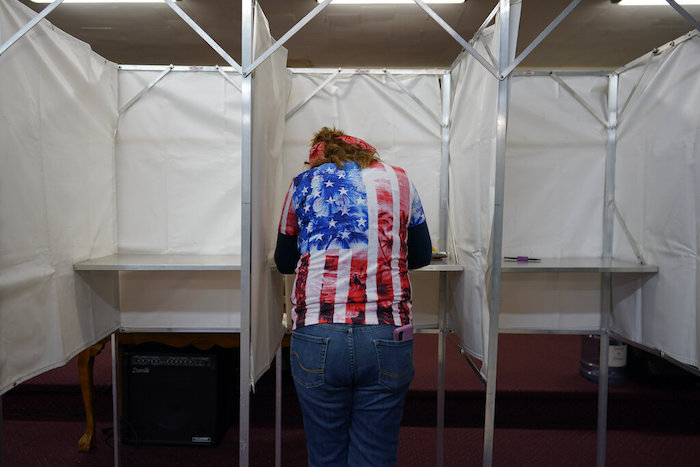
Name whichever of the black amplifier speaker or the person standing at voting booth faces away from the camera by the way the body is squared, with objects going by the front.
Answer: the person standing at voting booth

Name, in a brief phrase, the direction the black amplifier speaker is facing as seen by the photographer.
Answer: facing the viewer

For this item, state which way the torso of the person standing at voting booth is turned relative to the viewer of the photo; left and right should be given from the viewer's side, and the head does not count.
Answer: facing away from the viewer

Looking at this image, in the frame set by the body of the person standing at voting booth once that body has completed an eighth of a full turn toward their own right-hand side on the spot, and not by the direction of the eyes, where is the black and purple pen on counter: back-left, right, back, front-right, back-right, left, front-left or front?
front

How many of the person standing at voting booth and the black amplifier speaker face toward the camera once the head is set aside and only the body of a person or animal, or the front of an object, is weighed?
1

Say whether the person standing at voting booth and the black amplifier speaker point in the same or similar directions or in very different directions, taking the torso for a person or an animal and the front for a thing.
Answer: very different directions

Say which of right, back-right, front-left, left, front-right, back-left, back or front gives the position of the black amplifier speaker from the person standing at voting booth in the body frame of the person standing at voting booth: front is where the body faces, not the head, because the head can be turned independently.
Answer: front-left

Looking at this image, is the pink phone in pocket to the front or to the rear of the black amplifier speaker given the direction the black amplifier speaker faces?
to the front

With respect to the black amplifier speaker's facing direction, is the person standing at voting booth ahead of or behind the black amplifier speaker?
ahead

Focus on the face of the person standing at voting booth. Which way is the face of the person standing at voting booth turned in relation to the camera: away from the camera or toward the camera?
away from the camera

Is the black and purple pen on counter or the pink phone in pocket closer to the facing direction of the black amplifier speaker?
the pink phone in pocket
